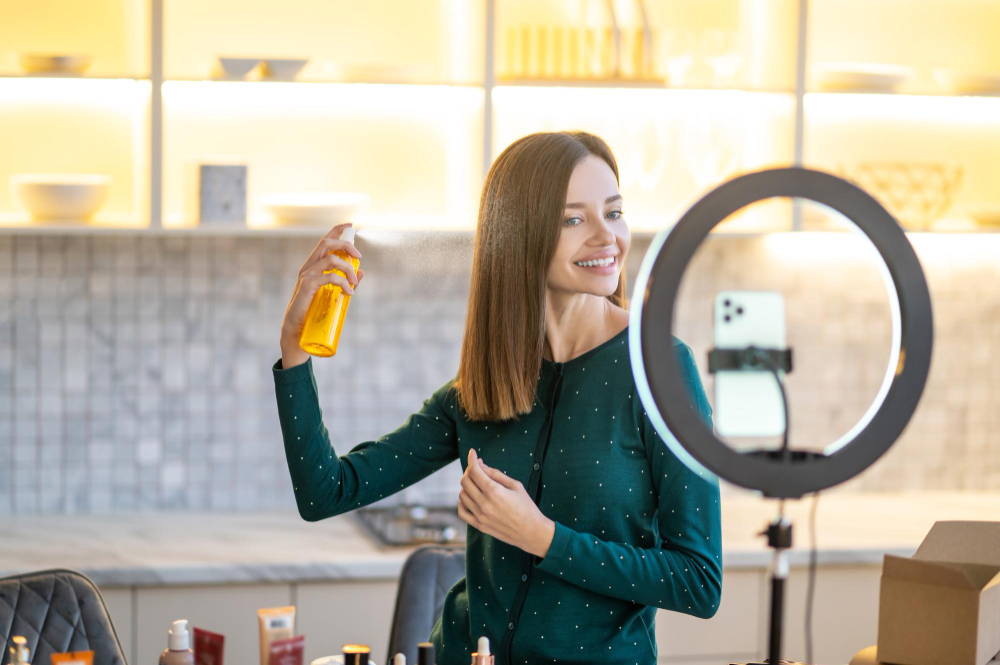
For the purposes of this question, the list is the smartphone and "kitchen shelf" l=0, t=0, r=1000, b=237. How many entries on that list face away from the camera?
1

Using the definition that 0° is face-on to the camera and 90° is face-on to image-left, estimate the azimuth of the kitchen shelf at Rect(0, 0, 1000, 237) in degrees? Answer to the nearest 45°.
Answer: approximately 0°

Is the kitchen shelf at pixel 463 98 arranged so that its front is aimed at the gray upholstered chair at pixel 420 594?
yes

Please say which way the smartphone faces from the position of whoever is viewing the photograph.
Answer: facing away from the viewer

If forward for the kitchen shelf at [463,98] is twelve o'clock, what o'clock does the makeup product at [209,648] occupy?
The makeup product is roughly at 12 o'clock from the kitchen shelf.

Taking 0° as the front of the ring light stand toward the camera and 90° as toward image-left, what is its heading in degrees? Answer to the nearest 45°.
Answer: approximately 135°

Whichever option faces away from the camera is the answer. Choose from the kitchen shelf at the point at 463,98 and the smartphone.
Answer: the smartphone

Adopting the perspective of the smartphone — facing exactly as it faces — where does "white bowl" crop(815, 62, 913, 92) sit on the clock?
The white bowl is roughly at 12 o'clock from the smartphone.

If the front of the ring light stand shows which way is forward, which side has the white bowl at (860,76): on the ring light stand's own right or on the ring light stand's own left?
on the ring light stand's own right
